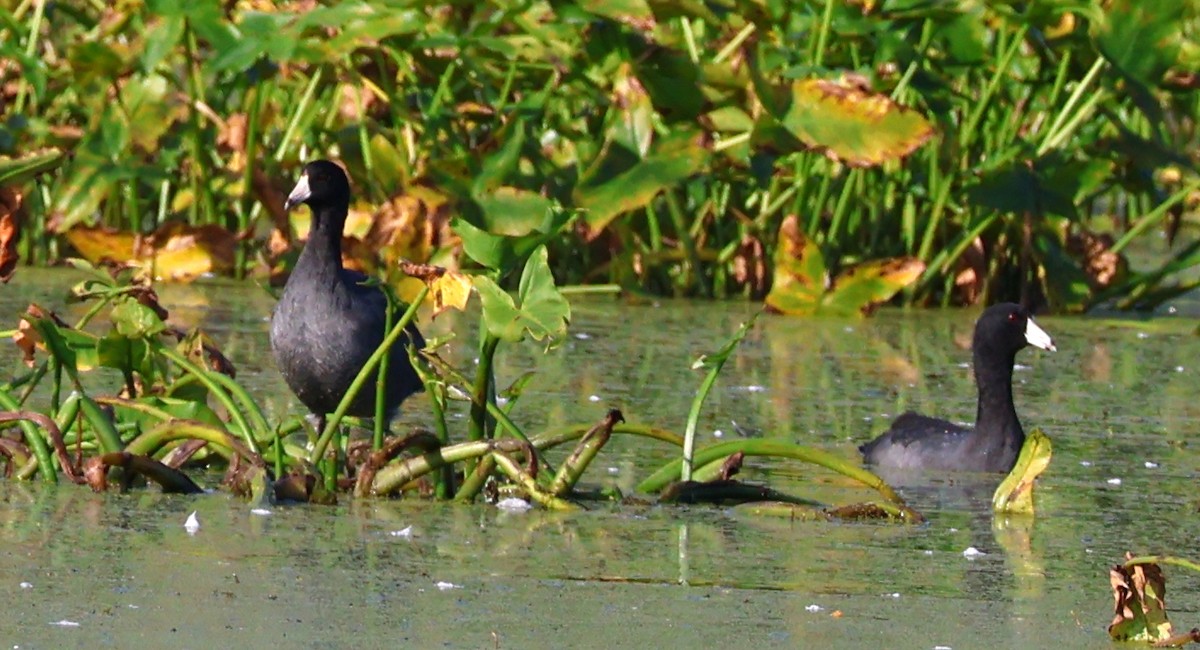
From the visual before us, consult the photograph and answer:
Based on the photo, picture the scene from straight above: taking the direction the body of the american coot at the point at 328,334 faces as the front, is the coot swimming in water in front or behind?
behind

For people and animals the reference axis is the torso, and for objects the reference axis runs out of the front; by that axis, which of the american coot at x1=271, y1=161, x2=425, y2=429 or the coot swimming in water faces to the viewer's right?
the coot swimming in water

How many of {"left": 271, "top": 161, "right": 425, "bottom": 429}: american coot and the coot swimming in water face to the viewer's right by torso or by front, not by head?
1

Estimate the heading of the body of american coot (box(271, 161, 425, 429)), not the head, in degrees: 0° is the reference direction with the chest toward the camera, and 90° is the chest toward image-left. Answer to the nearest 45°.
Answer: approximately 45°

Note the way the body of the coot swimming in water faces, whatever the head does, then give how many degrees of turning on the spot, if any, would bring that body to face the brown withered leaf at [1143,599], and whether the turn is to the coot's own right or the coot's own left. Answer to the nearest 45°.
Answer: approximately 90° to the coot's own right

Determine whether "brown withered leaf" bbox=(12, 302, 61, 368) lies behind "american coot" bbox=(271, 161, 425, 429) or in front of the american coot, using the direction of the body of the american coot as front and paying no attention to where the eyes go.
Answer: in front

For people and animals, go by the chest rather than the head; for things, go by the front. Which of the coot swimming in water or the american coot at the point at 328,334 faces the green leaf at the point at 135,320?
the american coot

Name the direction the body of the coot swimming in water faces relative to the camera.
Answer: to the viewer's right

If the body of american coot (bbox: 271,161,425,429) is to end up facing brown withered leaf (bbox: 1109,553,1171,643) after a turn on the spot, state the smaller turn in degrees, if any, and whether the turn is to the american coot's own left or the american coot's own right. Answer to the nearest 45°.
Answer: approximately 90° to the american coot's own left

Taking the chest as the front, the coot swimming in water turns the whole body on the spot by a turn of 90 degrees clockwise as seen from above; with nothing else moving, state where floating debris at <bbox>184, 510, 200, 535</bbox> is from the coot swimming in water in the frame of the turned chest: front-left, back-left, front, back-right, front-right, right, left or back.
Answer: front-right

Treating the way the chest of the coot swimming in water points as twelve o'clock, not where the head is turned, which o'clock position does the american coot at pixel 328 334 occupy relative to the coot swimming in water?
The american coot is roughly at 5 o'clock from the coot swimming in water.
